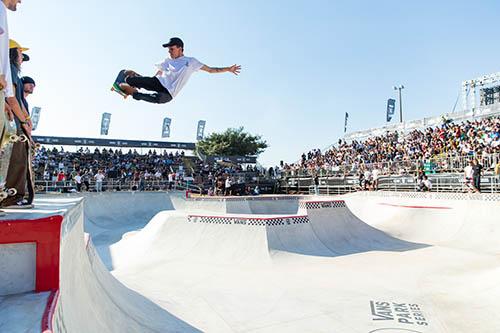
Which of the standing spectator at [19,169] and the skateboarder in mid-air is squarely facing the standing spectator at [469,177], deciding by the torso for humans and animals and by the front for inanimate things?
the standing spectator at [19,169]

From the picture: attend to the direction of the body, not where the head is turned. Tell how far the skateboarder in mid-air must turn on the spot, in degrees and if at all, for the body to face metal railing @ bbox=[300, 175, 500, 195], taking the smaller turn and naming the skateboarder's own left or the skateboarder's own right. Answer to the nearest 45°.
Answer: approximately 180°

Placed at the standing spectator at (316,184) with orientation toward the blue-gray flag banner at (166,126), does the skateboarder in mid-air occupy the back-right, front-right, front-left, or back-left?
back-left

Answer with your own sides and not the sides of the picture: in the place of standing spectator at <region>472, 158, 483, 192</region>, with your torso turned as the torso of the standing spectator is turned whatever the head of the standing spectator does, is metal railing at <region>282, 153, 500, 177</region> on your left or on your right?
on your right

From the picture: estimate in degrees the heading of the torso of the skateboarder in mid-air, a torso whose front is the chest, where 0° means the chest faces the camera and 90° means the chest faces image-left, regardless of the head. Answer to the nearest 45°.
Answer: approximately 45°

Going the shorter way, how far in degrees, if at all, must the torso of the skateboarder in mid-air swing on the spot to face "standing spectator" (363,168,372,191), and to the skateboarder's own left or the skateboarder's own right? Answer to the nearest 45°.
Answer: approximately 180°

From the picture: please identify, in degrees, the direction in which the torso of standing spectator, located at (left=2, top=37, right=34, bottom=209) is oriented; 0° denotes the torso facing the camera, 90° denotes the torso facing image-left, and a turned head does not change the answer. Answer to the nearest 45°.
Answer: approximately 270°

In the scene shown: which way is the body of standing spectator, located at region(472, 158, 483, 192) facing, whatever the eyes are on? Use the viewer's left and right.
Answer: facing the viewer and to the left of the viewer

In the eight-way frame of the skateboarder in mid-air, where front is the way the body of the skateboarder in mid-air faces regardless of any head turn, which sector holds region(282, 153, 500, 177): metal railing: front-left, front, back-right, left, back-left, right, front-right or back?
back

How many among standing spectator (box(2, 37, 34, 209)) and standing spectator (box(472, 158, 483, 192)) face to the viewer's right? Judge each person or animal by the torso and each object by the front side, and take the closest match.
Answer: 1

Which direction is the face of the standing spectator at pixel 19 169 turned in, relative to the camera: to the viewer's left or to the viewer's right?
to the viewer's right

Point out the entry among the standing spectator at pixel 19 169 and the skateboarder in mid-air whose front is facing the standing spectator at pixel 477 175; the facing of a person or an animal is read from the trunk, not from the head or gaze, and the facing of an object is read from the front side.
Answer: the standing spectator at pixel 19 169

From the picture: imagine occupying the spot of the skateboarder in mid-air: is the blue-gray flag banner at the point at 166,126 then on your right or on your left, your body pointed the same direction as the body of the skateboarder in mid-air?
on your right

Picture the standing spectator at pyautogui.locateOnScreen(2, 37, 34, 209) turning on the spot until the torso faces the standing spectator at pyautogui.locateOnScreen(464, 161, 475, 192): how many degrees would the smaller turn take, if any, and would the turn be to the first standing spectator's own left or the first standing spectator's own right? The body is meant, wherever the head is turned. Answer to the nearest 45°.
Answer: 0° — they already face them

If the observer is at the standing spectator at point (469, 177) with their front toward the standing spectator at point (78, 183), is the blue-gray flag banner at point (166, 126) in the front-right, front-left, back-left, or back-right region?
front-right
